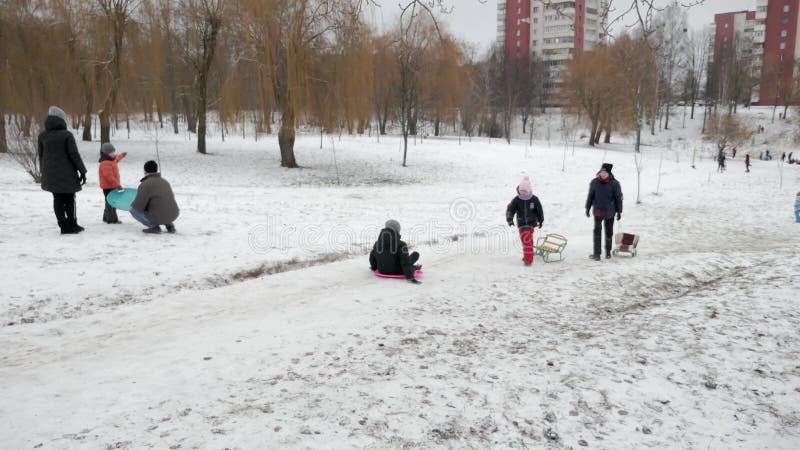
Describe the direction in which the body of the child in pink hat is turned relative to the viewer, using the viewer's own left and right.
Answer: facing the viewer

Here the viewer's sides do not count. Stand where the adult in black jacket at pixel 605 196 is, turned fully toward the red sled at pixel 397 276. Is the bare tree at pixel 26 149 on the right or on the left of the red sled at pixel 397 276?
right

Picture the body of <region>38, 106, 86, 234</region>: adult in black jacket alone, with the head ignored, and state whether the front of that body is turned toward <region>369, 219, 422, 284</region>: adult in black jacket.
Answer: no

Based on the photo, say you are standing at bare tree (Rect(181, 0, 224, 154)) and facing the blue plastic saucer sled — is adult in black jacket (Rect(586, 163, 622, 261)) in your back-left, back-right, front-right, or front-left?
front-left

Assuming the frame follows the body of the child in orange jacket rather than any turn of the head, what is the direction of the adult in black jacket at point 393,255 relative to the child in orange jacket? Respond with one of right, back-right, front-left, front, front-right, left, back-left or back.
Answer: front-right

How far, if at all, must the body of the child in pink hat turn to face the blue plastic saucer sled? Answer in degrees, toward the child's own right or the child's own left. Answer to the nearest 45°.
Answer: approximately 90° to the child's own right

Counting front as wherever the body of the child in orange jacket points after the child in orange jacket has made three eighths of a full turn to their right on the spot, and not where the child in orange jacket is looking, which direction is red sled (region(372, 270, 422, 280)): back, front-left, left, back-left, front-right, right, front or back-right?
left

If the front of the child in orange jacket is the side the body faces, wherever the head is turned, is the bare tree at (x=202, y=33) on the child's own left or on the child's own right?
on the child's own left

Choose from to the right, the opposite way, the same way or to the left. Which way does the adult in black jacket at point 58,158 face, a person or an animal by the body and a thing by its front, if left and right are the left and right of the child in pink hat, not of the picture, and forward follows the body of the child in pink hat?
the opposite way

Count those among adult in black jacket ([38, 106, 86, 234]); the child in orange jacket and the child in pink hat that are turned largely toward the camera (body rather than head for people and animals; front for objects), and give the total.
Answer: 1

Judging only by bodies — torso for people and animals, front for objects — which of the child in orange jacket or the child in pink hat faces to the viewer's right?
the child in orange jacket

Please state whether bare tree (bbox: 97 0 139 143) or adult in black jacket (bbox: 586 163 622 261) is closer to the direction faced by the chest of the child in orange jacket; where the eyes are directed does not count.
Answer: the adult in black jacket

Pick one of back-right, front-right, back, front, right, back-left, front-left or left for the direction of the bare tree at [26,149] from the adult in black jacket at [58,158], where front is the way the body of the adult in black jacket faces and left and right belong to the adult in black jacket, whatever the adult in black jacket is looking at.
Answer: front-left

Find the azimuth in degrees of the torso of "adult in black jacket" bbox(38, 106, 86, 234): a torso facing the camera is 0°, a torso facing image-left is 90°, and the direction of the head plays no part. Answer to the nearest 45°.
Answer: approximately 225°

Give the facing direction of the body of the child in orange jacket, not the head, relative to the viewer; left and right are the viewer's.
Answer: facing to the right of the viewer
